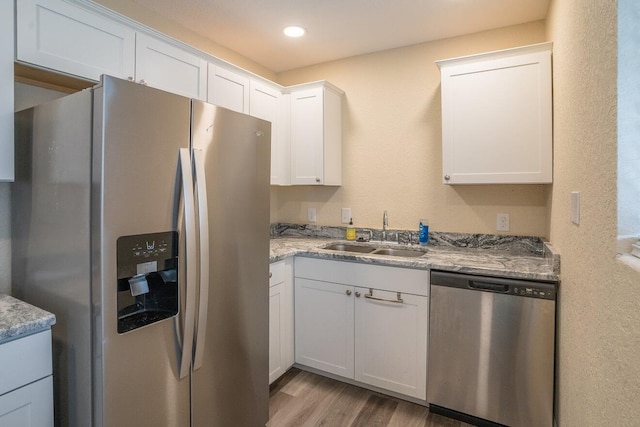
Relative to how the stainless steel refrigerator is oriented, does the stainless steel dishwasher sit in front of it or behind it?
in front

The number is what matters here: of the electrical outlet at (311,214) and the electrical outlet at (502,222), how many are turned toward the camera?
2

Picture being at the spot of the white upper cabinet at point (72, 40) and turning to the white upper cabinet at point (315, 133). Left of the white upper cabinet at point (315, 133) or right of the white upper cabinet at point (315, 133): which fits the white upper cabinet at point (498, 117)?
right

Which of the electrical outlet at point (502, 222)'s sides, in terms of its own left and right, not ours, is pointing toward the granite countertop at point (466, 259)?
front

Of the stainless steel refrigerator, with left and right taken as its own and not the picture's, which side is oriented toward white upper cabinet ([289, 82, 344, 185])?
left

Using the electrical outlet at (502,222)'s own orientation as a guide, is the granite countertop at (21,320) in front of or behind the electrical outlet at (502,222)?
in front

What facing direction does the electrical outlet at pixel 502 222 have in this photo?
toward the camera

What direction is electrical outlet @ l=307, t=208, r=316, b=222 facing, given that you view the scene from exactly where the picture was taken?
facing the viewer

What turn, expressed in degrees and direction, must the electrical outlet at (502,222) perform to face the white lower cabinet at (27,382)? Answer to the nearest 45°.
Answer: approximately 45° to its right

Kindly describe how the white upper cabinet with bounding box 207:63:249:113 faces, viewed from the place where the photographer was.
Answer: facing the viewer and to the right of the viewer

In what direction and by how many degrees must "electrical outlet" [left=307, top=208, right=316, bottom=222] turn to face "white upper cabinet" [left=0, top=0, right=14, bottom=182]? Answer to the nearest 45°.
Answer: approximately 45° to its right
